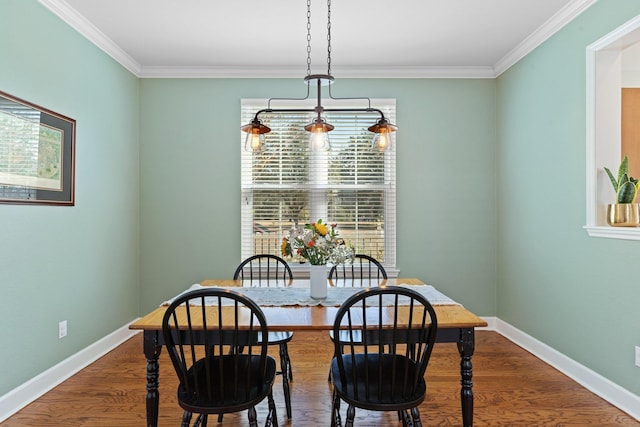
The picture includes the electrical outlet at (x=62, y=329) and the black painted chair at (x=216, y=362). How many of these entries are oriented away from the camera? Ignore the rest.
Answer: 1

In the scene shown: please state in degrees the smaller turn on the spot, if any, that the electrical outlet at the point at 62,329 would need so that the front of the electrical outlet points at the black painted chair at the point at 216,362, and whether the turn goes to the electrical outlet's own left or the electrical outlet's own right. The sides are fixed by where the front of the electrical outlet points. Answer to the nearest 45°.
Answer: approximately 45° to the electrical outlet's own right

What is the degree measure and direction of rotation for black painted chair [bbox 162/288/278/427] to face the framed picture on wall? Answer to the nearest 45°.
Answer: approximately 45° to its left

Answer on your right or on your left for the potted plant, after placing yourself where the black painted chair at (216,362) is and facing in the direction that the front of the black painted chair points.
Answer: on your right

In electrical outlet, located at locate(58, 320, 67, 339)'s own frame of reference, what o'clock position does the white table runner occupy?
The white table runner is roughly at 12 o'clock from the electrical outlet.

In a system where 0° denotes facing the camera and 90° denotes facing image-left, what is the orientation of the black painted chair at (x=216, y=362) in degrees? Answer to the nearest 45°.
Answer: approximately 180°

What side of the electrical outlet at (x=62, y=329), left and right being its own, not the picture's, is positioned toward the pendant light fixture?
front

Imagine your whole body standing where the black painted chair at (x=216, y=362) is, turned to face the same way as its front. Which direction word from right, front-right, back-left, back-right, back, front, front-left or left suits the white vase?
front-right

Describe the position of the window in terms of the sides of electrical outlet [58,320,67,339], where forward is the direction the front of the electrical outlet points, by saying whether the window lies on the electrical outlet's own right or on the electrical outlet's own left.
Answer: on the electrical outlet's own left

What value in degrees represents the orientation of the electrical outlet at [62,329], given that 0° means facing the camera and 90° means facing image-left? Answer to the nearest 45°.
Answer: approximately 315°

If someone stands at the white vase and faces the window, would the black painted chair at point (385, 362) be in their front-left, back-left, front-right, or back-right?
back-right
